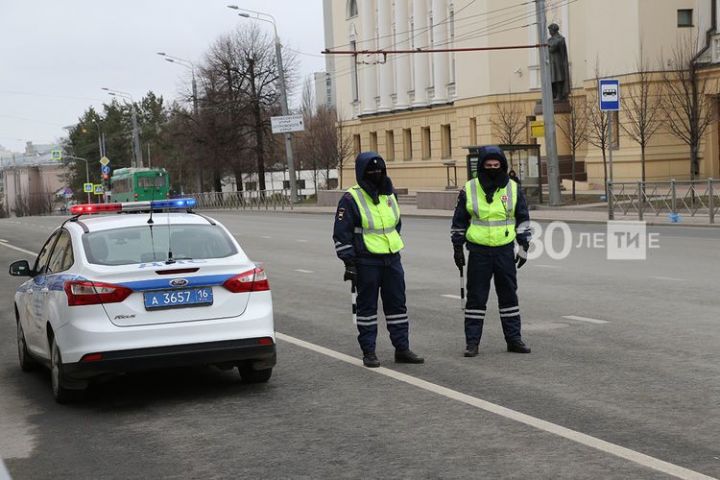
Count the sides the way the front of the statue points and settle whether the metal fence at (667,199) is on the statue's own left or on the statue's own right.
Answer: on the statue's own left

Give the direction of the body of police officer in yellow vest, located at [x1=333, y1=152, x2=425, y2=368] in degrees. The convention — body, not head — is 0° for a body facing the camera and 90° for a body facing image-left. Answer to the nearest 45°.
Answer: approximately 315°

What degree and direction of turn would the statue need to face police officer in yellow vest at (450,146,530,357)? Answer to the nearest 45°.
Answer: approximately 45° to its left

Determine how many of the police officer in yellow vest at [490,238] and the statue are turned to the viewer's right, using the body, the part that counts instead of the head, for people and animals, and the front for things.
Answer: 0

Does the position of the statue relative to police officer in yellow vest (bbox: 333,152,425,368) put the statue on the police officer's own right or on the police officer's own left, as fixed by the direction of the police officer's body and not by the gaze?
on the police officer's own left

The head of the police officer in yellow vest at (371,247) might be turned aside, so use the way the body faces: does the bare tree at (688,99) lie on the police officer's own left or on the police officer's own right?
on the police officer's own left

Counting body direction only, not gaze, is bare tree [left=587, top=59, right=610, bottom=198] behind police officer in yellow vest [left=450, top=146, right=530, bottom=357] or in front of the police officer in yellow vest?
behind

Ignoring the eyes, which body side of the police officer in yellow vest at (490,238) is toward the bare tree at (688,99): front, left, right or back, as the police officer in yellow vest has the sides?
back

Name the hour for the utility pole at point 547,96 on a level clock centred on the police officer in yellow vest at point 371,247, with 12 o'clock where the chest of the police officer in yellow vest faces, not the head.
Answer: The utility pole is roughly at 8 o'clock from the police officer in yellow vest.

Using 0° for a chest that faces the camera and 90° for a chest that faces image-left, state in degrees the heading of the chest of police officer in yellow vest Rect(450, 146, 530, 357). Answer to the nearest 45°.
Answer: approximately 0°
